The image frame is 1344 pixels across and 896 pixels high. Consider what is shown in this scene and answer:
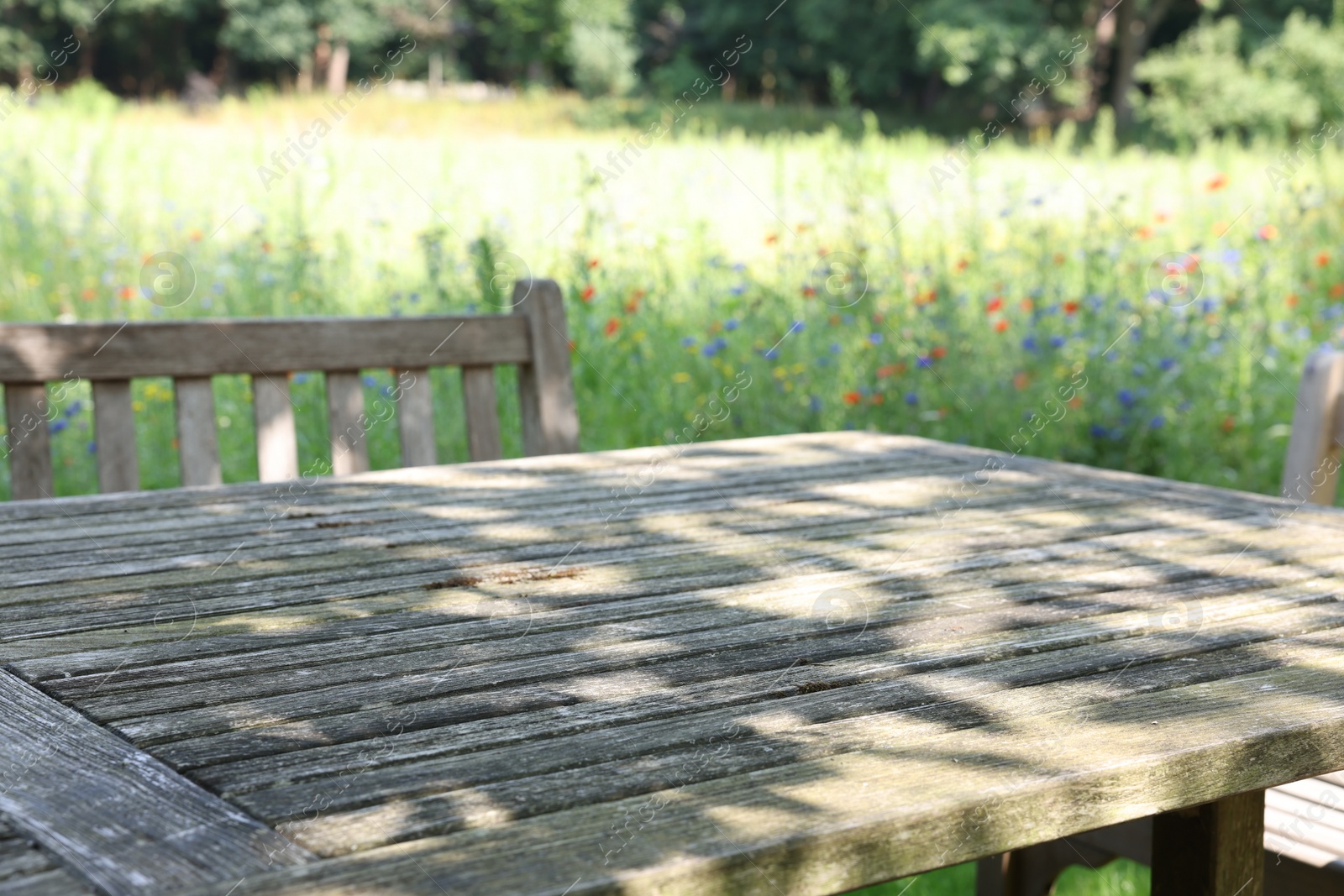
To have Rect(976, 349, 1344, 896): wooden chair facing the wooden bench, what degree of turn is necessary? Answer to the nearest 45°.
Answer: approximately 45° to its right

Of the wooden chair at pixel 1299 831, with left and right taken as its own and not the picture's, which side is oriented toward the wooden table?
front

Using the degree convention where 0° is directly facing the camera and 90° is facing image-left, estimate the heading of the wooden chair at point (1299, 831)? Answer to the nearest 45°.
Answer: approximately 45°
